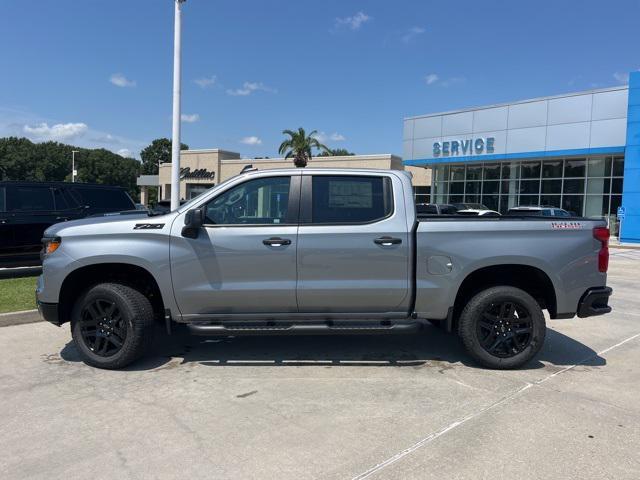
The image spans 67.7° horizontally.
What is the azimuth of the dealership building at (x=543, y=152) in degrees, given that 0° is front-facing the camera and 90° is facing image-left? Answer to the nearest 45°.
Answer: approximately 45°

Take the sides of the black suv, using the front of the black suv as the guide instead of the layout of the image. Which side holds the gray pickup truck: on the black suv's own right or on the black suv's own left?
on the black suv's own left

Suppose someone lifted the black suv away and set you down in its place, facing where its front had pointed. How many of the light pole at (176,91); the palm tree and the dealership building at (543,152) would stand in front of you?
0

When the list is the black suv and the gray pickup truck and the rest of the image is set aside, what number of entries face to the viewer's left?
2

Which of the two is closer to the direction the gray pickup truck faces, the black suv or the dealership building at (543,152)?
the black suv

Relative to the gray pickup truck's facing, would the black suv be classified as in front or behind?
in front

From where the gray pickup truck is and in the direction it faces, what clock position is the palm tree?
The palm tree is roughly at 3 o'clock from the gray pickup truck.

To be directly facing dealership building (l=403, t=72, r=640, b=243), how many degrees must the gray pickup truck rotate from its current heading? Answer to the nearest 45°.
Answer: approximately 135° to its right

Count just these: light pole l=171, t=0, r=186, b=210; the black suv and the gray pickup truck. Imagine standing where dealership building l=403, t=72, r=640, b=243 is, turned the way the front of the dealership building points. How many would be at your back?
0

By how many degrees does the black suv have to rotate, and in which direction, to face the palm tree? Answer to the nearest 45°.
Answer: approximately 135° to its right

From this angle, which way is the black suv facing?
to the viewer's left

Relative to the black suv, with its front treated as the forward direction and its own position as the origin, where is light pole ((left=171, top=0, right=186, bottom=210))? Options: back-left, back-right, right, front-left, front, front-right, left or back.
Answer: back-right

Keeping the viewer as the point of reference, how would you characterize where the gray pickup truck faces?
facing to the left of the viewer

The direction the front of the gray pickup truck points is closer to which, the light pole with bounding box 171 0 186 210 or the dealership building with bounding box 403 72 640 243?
the light pole

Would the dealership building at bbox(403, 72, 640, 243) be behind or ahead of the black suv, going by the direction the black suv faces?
behind

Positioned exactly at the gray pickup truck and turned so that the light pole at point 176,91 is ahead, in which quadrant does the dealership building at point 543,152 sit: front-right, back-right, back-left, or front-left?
front-right

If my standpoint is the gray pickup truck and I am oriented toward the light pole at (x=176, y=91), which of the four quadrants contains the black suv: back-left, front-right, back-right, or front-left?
front-left
